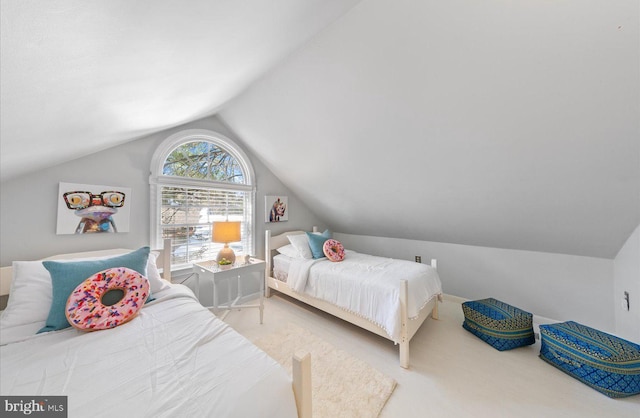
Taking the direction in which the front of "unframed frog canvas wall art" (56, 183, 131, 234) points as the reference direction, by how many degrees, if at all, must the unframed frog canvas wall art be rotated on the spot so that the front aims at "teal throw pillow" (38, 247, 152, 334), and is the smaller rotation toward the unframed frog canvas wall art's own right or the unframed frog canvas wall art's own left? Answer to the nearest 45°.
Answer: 0° — it already faces it

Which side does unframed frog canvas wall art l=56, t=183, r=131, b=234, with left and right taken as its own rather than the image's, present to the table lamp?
left

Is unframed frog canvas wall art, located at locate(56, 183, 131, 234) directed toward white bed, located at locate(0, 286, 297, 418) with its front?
yes

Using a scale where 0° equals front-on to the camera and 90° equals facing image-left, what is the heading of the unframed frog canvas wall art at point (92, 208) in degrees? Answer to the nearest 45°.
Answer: approximately 0°

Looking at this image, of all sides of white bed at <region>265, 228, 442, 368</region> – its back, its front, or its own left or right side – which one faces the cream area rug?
right

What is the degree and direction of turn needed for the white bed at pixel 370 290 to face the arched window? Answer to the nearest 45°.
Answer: approximately 135° to its right

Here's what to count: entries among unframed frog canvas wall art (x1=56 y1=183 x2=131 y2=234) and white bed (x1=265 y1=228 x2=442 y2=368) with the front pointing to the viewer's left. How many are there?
0

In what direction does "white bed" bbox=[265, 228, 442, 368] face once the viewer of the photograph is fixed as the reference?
facing the viewer and to the right of the viewer

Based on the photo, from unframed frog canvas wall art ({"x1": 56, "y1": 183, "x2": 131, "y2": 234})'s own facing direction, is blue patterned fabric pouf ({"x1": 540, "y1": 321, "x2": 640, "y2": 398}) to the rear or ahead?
ahead

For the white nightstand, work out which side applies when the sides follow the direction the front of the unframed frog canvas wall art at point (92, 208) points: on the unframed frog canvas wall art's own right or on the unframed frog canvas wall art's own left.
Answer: on the unframed frog canvas wall art's own left

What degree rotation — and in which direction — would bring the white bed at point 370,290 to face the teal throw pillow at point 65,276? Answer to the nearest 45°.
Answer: approximately 90° to its right

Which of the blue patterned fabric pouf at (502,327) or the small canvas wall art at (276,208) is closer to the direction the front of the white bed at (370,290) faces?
the blue patterned fabric pouf

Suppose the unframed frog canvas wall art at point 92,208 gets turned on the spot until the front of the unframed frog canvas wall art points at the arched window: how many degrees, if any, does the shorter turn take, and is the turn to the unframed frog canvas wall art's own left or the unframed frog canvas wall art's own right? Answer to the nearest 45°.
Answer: approximately 90° to the unframed frog canvas wall art's own left

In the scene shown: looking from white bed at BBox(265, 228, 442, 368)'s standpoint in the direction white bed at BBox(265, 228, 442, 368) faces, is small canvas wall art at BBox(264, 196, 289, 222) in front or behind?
behind

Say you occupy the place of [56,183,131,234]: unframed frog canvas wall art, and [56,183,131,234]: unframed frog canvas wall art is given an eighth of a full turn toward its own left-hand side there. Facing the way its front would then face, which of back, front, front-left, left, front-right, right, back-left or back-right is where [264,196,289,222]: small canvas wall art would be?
front-left
